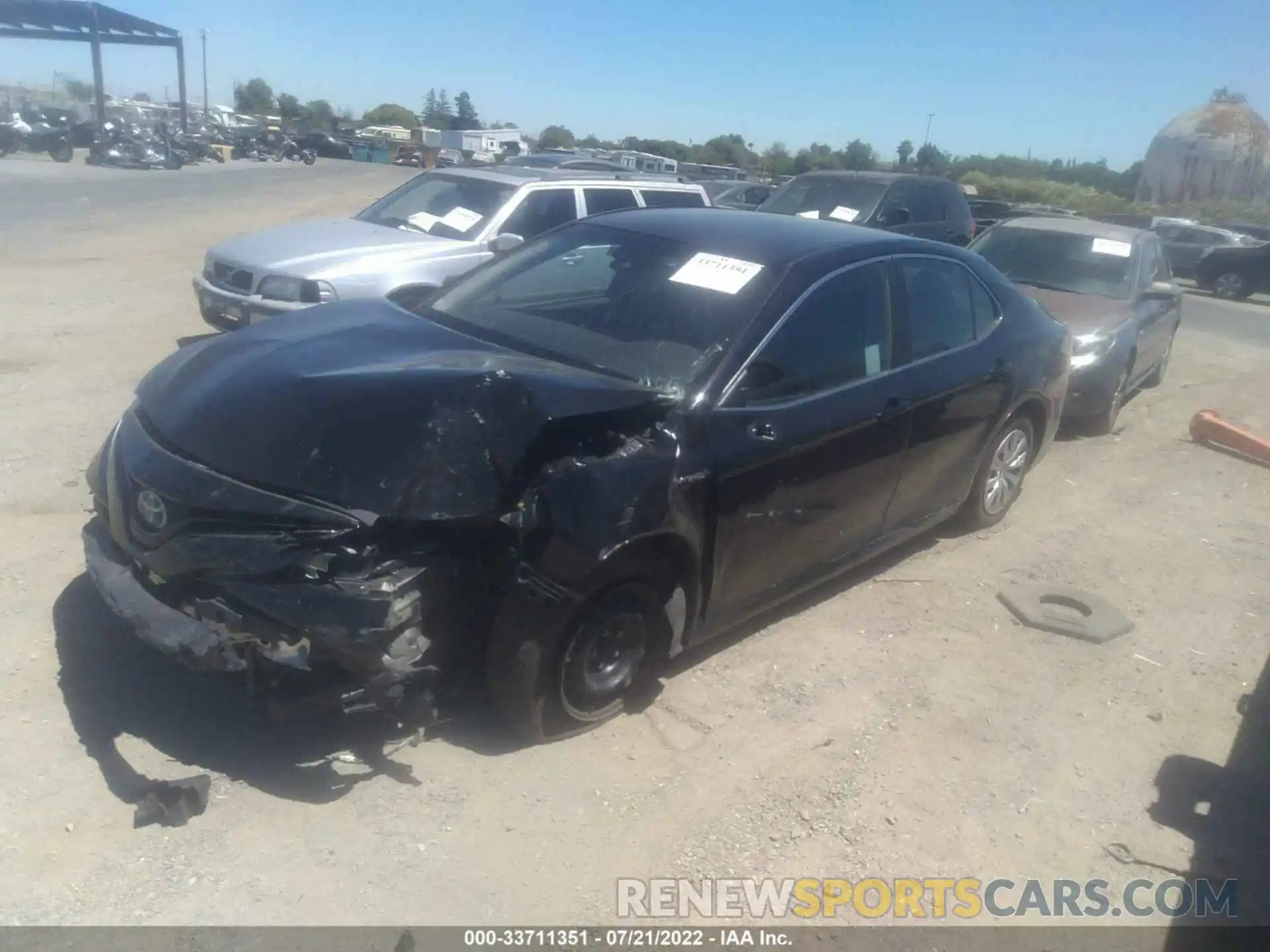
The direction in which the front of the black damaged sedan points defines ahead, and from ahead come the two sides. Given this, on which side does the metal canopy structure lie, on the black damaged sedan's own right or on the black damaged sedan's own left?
on the black damaged sedan's own right

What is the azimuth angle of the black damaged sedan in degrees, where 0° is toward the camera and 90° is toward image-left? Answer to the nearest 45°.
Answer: approximately 45°

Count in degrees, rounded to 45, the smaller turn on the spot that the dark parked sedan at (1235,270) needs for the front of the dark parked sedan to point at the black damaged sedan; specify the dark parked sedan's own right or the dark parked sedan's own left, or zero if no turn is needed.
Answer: approximately 45° to the dark parked sedan's own left

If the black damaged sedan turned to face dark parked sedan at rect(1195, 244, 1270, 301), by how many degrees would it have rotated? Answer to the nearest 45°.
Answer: approximately 180°

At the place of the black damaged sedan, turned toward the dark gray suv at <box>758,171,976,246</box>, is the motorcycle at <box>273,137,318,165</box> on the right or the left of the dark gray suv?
left

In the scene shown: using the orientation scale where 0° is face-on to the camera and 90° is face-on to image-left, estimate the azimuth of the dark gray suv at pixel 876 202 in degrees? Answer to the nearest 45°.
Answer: approximately 45°

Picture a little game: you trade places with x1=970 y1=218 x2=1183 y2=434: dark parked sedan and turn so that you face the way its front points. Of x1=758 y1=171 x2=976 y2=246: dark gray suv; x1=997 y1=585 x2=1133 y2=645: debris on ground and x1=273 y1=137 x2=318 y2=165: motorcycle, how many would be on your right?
2

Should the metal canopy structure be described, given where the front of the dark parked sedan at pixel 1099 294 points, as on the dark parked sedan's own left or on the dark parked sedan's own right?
on the dark parked sedan's own right

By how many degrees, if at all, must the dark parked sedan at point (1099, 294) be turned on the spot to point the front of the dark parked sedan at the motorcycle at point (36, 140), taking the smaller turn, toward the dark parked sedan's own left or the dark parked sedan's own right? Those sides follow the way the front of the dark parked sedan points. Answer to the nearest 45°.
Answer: approximately 90° to the dark parked sedan's own right

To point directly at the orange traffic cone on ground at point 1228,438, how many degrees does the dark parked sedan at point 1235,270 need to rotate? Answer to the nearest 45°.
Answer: approximately 45° to its left

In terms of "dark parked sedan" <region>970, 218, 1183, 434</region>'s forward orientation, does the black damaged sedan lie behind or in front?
in front

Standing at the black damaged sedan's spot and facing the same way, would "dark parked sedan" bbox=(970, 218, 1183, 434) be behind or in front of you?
behind

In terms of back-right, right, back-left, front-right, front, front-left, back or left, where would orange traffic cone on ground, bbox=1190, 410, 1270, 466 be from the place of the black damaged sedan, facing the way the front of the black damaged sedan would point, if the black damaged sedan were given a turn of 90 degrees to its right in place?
right

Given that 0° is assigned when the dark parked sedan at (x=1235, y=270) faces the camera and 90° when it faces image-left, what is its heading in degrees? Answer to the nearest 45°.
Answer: approximately 45°
